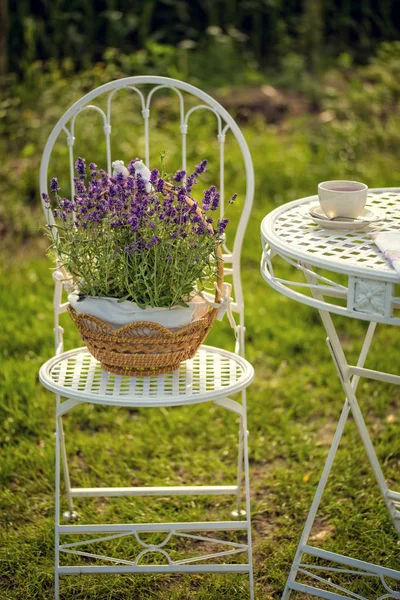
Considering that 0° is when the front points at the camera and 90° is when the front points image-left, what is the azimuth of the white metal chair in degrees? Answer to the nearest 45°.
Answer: approximately 0°

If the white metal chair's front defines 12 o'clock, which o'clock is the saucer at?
The saucer is roughly at 9 o'clock from the white metal chair.

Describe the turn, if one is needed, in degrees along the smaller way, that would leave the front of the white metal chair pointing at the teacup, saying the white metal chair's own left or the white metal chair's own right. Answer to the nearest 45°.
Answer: approximately 90° to the white metal chair's own left
